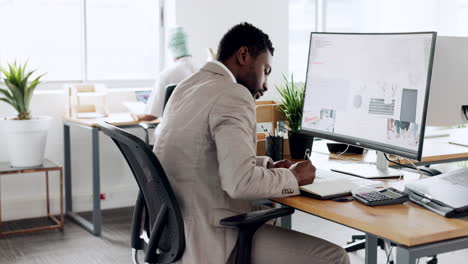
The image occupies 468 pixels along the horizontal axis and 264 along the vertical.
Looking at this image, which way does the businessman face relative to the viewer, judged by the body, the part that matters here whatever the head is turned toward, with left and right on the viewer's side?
facing away from the viewer and to the right of the viewer

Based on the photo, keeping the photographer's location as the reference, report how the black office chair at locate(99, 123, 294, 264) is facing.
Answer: facing away from the viewer and to the right of the viewer

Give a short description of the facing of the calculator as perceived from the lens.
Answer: facing the viewer and to the left of the viewer

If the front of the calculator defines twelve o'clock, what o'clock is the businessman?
The businessman is roughly at 1 o'clock from the calculator.

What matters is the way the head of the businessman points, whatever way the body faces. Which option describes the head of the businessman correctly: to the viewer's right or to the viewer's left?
to the viewer's right
